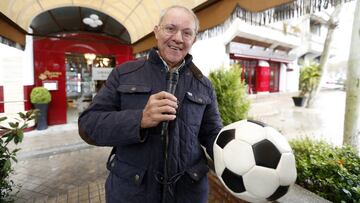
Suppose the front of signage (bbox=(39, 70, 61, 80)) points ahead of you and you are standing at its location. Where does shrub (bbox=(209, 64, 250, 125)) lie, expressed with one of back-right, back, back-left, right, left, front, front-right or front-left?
front-left

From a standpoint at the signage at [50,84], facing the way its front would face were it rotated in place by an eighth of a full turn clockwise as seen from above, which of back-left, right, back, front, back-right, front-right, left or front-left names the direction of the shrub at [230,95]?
left

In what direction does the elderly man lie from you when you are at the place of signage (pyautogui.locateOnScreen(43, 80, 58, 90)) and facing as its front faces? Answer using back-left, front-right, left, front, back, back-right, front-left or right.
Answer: front

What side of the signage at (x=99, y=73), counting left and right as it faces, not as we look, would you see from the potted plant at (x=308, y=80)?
left

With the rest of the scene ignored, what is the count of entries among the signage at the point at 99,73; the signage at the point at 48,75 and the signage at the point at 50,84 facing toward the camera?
3

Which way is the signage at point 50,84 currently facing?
toward the camera

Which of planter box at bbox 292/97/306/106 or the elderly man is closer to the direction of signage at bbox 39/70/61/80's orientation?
the elderly man

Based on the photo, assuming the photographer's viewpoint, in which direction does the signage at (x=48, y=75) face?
facing the viewer

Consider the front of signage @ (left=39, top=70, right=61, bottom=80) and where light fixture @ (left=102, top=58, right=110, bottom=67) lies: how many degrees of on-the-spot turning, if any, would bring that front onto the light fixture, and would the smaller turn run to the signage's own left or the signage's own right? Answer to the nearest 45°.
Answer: approximately 90° to the signage's own left

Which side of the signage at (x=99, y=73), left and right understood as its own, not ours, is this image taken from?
front

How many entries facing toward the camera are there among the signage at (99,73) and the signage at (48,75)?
2
